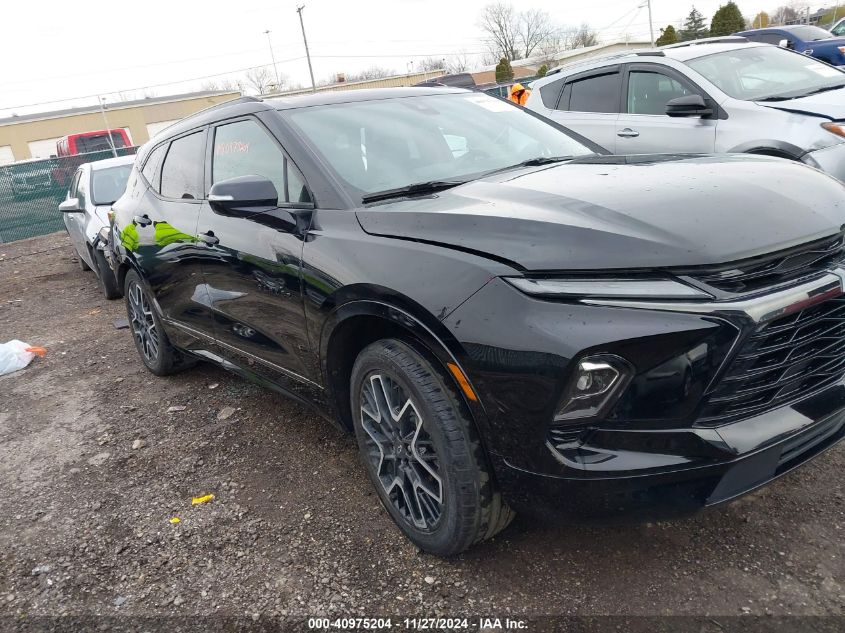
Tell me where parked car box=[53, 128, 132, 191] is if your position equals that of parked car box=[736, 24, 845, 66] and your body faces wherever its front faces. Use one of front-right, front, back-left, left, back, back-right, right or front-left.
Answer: back-right

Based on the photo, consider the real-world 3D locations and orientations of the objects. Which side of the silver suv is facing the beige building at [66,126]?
back

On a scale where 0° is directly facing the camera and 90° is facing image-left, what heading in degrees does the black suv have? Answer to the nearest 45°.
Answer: approximately 315°

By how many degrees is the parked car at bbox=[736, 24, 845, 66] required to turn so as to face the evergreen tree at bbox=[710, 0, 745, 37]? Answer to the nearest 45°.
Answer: approximately 135° to its left

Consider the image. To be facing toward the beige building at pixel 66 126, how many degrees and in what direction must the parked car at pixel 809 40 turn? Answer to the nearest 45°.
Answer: approximately 135° to its right

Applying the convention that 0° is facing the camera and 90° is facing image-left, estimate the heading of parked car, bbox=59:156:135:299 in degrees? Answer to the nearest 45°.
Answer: approximately 315°

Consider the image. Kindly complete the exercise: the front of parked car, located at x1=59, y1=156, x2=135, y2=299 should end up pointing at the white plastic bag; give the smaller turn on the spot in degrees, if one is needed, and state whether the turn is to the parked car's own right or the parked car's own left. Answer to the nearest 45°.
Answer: approximately 45° to the parked car's own right

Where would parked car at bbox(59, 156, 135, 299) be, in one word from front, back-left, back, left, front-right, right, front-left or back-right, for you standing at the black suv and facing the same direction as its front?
back

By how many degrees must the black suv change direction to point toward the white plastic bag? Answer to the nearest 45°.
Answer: approximately 180°

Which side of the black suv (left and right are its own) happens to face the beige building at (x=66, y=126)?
back
